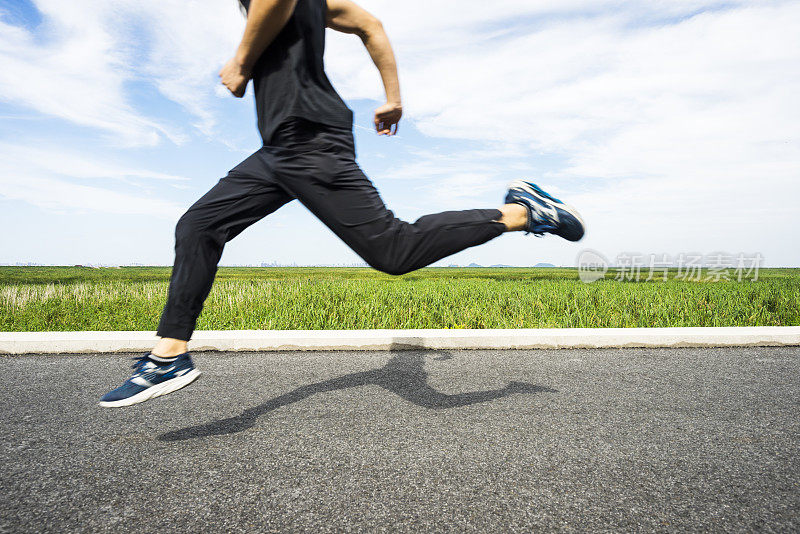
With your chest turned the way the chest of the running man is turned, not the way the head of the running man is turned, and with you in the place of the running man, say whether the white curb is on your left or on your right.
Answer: on your right

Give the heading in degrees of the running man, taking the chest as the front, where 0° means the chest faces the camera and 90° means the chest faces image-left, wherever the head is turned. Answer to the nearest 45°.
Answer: approximately 90°
